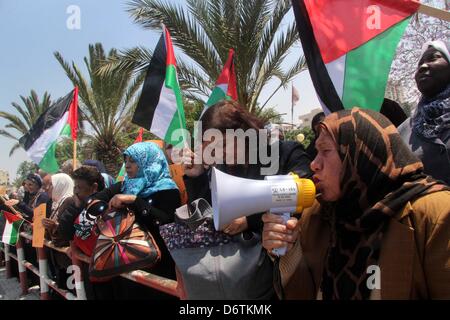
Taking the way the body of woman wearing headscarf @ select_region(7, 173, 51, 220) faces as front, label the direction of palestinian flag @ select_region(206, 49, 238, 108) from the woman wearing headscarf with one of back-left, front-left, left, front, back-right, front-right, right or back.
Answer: left

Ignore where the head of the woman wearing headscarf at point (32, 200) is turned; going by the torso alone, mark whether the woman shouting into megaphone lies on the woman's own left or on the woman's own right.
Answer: on the woman's own left

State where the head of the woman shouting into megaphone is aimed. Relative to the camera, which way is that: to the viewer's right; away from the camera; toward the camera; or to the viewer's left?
to the viewer's left

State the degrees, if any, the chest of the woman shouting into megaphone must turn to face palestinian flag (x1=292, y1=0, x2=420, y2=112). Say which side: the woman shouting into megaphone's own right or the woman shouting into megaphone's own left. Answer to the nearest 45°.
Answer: approximately 135° to the woman shouting into megaphone's own right

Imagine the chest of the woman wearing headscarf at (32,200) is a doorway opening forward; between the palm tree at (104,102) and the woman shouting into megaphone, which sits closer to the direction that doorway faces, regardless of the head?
the woman shouting into megaphone

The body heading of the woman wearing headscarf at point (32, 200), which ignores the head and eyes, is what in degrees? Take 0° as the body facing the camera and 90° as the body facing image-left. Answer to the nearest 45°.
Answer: approximately 45°

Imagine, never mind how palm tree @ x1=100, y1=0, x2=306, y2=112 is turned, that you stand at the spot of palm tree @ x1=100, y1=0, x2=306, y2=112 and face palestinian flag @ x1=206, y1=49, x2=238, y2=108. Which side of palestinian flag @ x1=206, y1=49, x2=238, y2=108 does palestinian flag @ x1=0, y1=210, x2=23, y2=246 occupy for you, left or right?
right

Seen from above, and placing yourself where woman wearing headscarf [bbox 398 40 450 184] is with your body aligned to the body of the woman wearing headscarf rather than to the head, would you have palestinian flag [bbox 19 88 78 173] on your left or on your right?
on your right

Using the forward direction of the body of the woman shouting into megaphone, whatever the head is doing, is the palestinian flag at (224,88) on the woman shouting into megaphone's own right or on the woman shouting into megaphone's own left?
on the woman shouting into megaphone's own right
